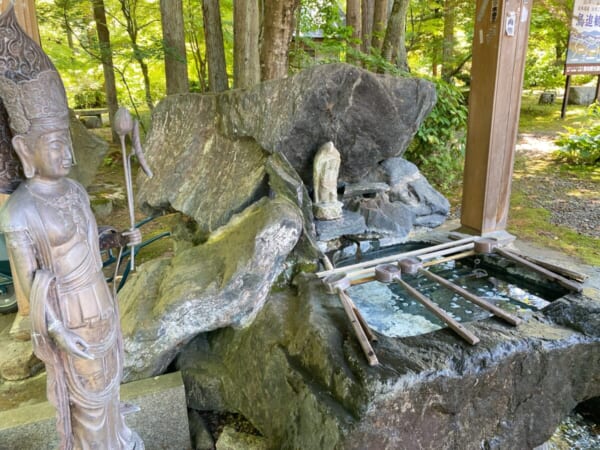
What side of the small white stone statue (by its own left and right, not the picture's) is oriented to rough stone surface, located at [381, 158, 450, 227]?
left

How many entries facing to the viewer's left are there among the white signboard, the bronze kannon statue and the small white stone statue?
0

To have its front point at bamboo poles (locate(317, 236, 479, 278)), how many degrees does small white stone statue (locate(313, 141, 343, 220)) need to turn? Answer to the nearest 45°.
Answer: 0° — it already faces it

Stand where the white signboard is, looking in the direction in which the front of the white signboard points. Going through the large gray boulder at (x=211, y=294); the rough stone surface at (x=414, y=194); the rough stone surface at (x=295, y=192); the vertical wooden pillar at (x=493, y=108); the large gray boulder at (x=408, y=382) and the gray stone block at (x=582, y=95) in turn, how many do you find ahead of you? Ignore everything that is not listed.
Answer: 5

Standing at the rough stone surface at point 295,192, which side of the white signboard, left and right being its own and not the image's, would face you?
front

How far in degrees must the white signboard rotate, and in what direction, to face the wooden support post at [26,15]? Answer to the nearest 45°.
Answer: approximately 45° to its right

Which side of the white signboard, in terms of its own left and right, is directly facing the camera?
front

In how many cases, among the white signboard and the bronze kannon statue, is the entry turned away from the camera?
0

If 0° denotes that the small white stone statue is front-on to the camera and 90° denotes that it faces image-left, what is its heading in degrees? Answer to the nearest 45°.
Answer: approximately 315°

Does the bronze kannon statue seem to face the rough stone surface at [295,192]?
no

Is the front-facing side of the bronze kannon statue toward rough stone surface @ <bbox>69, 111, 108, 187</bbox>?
no

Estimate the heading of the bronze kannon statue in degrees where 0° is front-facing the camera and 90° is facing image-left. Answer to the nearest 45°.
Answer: approximately 315°

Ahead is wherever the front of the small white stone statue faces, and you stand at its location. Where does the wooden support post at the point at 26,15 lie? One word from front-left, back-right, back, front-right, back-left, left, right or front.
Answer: back-right

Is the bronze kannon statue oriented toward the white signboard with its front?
no
